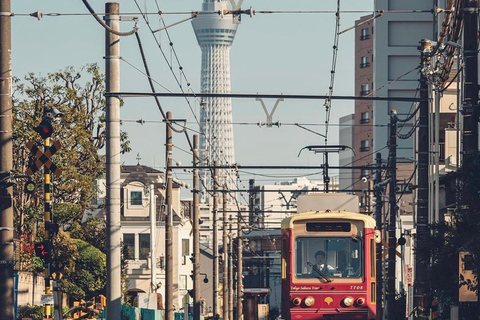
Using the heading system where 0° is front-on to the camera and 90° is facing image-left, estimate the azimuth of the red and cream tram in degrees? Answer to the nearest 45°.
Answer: approximately 0°

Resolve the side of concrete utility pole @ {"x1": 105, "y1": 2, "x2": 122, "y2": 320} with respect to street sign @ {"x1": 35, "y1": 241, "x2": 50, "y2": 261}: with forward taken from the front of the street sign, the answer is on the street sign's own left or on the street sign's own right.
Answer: on the street sign's own left

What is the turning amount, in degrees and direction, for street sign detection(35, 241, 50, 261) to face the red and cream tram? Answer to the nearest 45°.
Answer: approximately 90° to its left

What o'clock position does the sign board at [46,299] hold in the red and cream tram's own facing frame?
The sign board is roughly at 2 o'clock from the red and cream tram.

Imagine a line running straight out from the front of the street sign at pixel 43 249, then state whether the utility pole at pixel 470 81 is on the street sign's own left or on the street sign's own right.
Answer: on the street sign's own left

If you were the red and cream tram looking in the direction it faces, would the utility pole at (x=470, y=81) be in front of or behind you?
in front

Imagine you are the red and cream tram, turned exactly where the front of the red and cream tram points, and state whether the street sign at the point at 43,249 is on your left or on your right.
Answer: on your right

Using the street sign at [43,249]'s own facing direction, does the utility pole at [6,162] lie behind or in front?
in front

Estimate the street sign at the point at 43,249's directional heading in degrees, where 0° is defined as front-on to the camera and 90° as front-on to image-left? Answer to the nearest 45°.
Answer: approximately 0°
